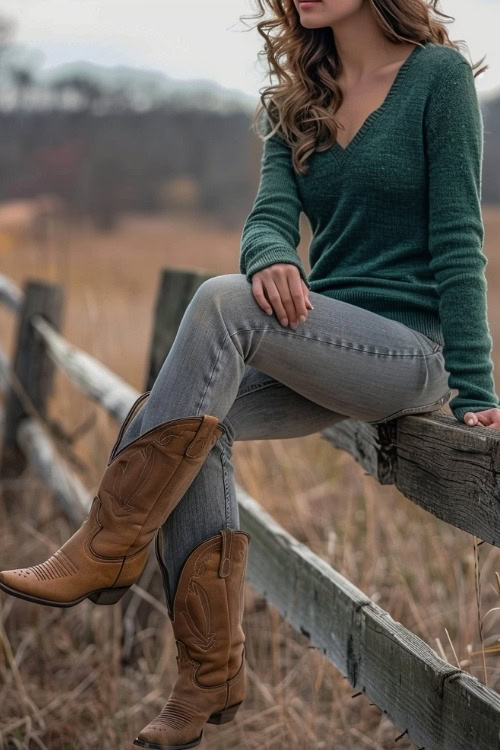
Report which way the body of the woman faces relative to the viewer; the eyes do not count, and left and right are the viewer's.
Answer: facing the viewer and to the left of the viewer

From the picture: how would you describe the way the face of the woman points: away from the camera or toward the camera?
toward the camera
